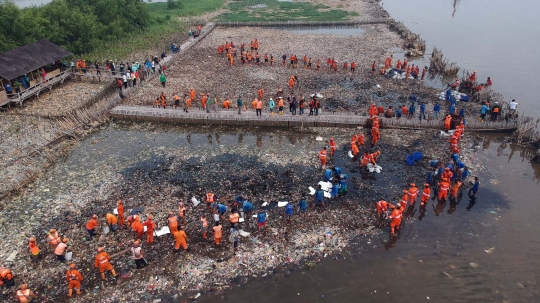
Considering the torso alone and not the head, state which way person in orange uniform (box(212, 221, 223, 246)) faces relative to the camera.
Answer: away from the camera

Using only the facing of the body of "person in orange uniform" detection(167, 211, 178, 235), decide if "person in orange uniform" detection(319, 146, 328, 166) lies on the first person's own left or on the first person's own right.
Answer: on the first person's own right

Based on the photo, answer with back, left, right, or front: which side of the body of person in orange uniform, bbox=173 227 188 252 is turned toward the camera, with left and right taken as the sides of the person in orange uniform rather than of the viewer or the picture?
back

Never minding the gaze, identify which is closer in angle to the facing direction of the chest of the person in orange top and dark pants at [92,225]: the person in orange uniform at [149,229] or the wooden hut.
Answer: the person in orange uniform
